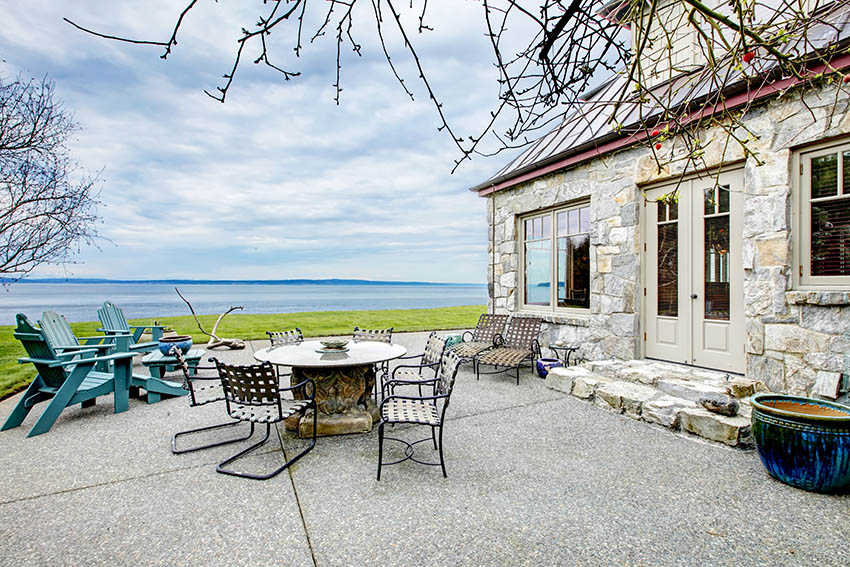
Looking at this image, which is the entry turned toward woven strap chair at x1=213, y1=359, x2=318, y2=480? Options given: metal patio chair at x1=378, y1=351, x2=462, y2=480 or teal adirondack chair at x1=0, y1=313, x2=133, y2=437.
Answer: the metal patio chair

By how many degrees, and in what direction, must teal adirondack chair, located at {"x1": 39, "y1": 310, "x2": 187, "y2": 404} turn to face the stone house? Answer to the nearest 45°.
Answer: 0° — it already faces it

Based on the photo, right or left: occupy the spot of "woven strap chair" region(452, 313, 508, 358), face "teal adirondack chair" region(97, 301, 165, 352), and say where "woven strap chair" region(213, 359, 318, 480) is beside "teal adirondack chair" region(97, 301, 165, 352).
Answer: left

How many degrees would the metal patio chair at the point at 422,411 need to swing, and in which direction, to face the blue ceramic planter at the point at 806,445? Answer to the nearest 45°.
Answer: approximately 180°

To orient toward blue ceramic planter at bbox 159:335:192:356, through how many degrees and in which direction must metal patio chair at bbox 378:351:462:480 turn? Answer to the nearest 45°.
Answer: approximately 45° to its right

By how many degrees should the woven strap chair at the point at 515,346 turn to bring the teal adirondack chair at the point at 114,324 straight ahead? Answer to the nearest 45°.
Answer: approximately 45° to its right

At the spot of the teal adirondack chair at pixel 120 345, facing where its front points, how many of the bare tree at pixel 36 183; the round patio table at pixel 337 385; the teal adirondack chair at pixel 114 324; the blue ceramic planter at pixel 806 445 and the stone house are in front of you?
3

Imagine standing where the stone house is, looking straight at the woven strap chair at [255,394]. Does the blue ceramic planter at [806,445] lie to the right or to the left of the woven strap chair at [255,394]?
left

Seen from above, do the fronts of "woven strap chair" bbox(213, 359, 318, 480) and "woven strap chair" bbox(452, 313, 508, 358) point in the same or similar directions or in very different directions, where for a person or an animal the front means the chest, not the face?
very different directions

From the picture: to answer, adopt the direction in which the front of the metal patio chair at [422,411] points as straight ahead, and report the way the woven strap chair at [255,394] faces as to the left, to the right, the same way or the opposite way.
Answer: to the right

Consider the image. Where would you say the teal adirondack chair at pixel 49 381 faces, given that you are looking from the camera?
facing away from the viewer and to the right of the viewer

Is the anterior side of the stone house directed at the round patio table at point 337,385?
yes

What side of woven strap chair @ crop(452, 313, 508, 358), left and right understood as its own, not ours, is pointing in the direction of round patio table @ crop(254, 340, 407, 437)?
front

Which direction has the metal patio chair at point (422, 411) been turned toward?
to the viewer's left
